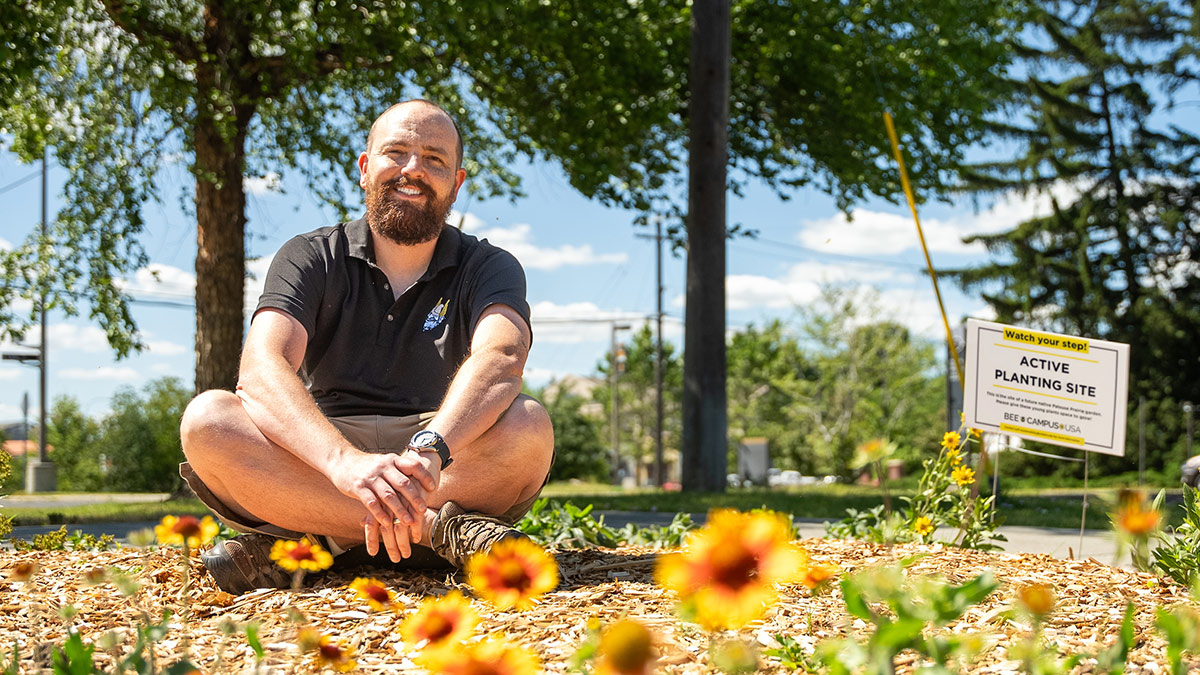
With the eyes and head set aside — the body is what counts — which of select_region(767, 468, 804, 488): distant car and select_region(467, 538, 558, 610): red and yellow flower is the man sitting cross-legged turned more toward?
the red and yellow flower

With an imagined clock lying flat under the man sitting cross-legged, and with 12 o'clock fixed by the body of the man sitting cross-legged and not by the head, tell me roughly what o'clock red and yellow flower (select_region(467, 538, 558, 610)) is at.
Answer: The red and yellow flower is roughly at 12 o'clock from the man sitting cross-legged.

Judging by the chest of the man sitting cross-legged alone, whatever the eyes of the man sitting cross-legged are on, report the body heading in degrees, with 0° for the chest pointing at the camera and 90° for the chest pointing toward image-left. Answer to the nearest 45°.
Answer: approximately 0°

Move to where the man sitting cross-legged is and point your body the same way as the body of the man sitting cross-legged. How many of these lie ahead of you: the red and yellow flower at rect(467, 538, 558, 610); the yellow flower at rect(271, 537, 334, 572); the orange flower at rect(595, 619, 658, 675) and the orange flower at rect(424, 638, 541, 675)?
4

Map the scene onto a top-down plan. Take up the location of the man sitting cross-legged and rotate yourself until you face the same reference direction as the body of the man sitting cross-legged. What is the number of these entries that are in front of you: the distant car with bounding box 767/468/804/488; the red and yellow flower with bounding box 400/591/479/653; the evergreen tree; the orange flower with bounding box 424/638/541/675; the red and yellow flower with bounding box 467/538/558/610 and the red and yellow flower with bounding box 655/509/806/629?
4

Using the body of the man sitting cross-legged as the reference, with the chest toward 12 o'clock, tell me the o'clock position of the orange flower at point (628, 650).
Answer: The orange flower is roughly at 12 o'clock from the man sitting cross-legged.

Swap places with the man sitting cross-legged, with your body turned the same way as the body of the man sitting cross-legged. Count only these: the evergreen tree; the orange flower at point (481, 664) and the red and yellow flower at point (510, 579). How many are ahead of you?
2

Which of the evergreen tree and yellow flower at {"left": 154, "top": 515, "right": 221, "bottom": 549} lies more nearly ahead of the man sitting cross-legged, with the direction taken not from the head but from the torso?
the yellow flower

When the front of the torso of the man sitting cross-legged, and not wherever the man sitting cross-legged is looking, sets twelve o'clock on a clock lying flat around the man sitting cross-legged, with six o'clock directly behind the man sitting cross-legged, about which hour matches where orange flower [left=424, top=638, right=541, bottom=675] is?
The orange flower is roughly at 12 o'clock from the man sitting cross-legged.

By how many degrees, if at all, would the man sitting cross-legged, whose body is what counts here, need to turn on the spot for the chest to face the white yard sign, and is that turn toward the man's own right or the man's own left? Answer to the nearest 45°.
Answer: approximately 90° to the man's own left

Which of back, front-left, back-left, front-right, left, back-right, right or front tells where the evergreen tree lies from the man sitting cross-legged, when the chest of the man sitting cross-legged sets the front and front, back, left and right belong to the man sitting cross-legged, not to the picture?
back-left

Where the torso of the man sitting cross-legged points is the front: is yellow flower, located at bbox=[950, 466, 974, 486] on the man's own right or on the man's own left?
on the man's own left
